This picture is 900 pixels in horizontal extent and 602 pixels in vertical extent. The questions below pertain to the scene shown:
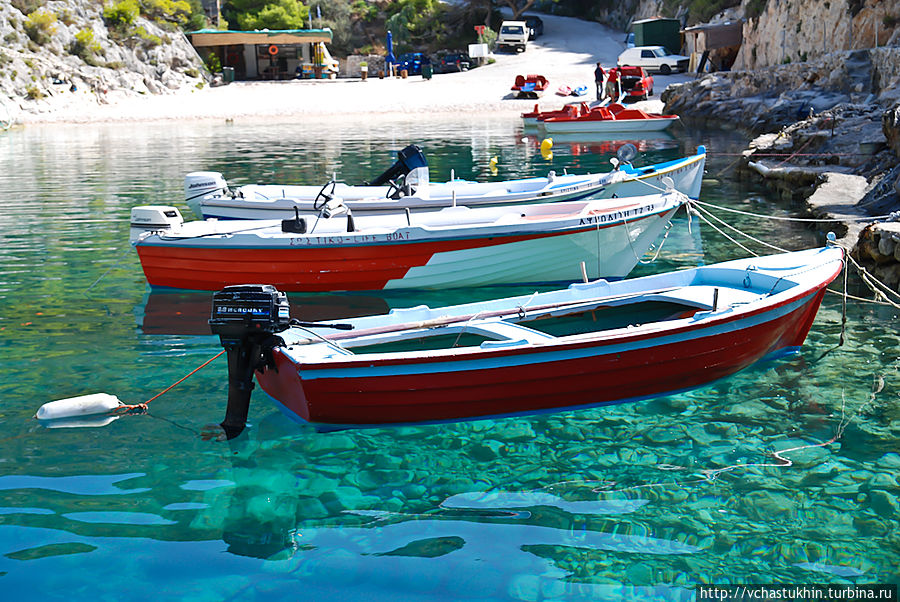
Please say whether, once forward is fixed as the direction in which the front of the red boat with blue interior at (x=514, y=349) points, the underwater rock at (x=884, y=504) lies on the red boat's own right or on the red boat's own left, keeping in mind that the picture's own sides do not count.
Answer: on the red boat's own right

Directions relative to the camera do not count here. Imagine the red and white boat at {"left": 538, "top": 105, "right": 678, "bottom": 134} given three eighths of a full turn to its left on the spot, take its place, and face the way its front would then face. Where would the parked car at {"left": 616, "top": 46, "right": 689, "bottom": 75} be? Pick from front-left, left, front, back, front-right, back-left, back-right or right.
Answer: front-right

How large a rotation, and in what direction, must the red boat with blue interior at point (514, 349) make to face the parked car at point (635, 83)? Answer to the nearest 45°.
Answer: approximately 45° to its left

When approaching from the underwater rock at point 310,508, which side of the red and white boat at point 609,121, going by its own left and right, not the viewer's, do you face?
right

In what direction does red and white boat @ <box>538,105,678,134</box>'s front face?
to the viewer's right

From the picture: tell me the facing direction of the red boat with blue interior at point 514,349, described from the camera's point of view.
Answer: facing away from the viewer and to the right of the viewer

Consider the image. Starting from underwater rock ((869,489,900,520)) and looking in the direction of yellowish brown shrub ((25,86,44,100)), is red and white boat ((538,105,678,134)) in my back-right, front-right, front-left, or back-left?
front-right

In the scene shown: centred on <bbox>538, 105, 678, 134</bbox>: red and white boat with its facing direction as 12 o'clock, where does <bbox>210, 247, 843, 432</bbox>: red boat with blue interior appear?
The red boat with blue interior is roughly at 3 o'clock from the red and white boat.

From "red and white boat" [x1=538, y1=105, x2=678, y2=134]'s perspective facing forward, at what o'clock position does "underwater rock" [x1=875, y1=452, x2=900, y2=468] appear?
The underwater rock is roughly at 3 o'clock from the red and white boat.

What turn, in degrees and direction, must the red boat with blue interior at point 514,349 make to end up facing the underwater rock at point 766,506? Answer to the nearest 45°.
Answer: approximately 90° to its right

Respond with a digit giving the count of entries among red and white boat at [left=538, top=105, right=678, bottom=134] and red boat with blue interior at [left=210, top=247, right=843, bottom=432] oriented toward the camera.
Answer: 0

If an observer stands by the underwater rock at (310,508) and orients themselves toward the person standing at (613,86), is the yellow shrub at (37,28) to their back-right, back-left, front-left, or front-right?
front-left

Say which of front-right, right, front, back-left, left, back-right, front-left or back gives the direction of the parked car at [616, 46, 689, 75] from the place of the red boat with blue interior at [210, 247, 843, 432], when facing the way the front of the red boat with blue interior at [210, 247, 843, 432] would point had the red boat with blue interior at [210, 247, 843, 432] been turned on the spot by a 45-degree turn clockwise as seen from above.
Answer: left

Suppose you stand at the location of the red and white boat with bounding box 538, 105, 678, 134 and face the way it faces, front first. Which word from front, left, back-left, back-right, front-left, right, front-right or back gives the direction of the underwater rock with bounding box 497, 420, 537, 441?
right

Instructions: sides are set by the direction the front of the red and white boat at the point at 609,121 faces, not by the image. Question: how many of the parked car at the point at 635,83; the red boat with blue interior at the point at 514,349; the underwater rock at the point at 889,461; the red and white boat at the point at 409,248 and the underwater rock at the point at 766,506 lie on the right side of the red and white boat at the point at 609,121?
4
